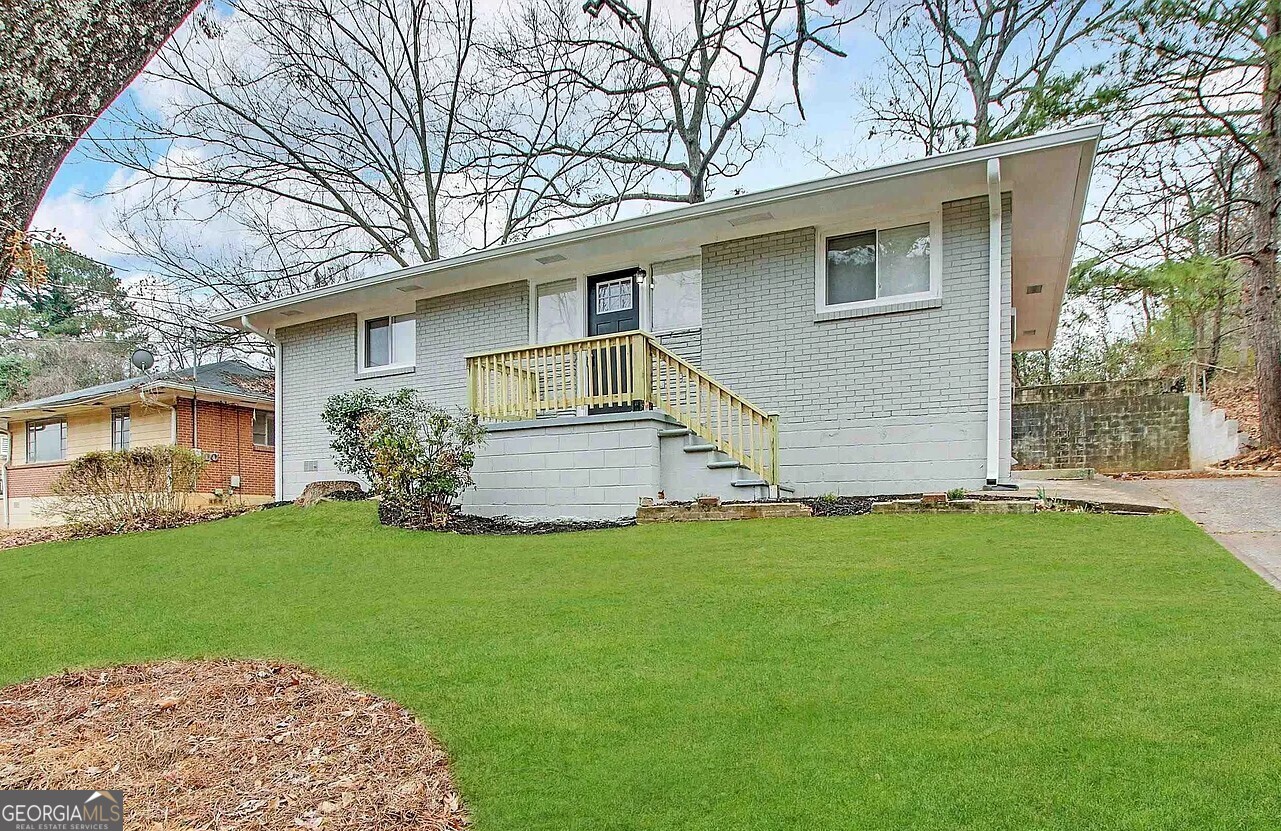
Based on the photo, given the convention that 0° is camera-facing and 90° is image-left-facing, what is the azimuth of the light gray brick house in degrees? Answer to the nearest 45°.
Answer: approximately 45°

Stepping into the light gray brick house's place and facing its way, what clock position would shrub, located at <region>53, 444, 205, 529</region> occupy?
The shrub is roughly at 2 o'clock from the light gray brick house.

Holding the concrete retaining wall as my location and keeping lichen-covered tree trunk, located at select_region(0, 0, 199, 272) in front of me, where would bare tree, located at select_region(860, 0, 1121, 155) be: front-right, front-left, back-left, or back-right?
back-right

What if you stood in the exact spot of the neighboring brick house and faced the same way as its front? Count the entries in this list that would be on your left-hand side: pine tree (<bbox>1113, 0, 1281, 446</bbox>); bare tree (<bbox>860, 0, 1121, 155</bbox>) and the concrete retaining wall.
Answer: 3

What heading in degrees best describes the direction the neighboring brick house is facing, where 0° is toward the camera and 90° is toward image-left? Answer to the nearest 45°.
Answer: approximately 45°

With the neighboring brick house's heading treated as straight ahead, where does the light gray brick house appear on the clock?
The light gray brick house is roughly at 10 o'clock from the neighboring brick house.

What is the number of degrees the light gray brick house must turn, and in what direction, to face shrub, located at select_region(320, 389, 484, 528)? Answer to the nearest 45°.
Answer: approximately 45° to its right

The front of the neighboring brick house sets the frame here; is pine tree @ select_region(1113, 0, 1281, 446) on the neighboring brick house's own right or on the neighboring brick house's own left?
on the neighboring brick house's own left

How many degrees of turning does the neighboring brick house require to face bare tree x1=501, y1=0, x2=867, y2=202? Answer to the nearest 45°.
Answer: approximately 90° to its left

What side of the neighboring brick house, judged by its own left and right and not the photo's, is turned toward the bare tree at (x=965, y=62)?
left
